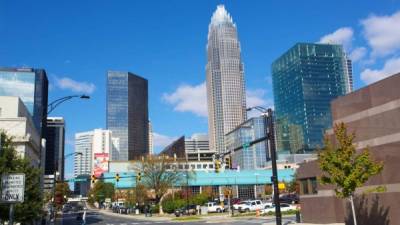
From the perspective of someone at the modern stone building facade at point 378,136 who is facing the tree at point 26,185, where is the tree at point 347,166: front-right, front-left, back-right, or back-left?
front-left

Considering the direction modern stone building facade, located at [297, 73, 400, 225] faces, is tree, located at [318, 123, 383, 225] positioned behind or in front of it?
in front

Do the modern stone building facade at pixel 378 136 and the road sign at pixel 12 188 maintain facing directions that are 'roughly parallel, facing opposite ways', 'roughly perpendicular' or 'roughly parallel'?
roughly perpendicular

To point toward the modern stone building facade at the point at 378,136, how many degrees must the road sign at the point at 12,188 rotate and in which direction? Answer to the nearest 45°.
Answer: approximately 90° to its left

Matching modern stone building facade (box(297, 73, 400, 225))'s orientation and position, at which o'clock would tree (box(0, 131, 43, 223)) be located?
The tree is roughly at 1 o'clock from the modern stone building facade.

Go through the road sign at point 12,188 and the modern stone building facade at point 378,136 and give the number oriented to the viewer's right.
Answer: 0

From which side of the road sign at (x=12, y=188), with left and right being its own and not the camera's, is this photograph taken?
front

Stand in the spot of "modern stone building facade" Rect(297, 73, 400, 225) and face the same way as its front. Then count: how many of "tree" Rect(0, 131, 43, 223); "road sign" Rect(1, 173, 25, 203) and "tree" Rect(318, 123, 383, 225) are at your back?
0

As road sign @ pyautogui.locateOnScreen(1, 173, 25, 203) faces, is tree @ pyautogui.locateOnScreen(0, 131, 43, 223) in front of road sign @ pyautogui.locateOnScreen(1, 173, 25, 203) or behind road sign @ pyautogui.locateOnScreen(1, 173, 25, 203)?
behind

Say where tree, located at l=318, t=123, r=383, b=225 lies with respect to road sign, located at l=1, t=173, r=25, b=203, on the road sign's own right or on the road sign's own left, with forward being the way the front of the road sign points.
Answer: on the road sign's own left

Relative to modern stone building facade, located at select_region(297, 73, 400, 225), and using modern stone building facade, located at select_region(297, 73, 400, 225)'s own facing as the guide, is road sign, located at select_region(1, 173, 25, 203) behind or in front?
in front
